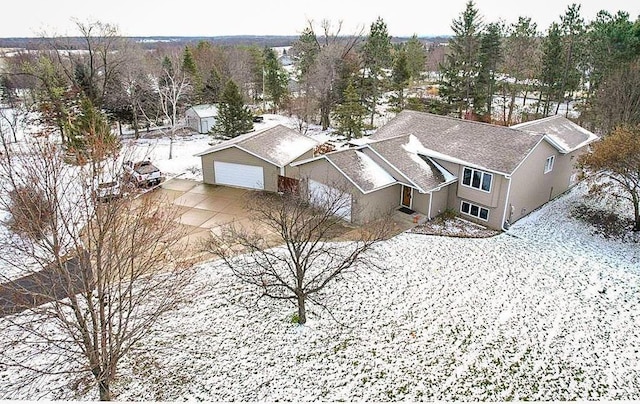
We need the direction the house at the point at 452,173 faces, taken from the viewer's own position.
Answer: facing the viewer and to the left of the viewer

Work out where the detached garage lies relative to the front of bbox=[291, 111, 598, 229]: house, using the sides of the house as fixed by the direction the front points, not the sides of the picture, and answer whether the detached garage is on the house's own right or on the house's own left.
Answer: on the house's own right

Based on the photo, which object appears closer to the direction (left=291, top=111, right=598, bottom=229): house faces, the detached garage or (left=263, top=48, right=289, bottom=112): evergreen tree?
the detached garage

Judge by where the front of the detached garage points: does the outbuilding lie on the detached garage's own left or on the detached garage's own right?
on the detached garage's own right

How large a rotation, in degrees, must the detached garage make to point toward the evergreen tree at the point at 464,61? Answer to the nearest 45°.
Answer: approximately 180°

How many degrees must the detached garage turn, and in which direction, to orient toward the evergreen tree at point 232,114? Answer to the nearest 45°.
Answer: approximately 135° to its right

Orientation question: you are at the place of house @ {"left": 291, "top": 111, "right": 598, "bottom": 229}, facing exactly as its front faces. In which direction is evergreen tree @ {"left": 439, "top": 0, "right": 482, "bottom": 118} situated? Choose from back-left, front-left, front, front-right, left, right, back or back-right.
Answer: back-right

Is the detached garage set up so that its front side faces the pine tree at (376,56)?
no

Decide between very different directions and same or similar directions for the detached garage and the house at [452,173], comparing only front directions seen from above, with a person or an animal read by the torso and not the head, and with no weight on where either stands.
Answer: same or similar directions

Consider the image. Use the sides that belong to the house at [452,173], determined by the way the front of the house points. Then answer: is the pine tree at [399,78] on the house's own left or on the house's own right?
on the house's own right

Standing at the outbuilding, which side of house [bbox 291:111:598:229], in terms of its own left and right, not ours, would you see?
right

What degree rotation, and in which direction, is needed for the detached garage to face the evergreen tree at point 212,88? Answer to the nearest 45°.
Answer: approximately 135° to its right

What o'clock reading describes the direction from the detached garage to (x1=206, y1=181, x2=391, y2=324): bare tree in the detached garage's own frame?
The bare tree is roughly at 10 o'clock from the detached garage.

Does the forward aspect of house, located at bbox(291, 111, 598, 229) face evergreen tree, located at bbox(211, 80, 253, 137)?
no

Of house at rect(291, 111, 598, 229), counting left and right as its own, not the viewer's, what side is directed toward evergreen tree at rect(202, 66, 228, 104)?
right

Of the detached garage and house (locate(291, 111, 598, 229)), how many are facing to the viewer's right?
0

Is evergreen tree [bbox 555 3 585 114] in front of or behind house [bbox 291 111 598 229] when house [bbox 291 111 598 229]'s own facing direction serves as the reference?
behind

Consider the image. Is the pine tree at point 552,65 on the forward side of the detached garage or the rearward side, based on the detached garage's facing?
on the rearward side
